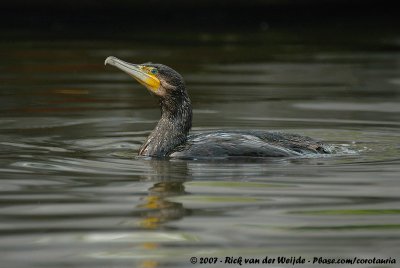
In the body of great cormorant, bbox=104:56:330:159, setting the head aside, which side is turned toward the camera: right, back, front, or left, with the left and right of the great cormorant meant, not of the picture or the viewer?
left
